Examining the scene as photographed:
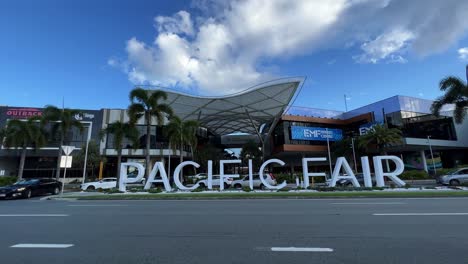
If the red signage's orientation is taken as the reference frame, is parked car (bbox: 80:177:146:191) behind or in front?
in front

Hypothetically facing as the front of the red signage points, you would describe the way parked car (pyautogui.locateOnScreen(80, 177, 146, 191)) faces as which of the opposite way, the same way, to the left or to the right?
to the right

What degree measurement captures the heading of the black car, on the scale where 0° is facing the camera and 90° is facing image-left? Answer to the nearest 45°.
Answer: approximately 45°

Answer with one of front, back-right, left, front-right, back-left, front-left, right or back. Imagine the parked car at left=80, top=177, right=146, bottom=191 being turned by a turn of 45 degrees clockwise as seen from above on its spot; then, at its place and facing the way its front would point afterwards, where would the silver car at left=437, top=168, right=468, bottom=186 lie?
back

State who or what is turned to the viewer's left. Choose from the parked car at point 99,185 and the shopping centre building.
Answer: the parked car

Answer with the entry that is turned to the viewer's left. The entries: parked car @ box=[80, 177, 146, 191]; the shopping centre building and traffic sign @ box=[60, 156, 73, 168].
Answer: the parked car

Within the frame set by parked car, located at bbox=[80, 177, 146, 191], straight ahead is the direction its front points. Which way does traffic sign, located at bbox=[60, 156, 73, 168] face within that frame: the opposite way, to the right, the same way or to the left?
to the left

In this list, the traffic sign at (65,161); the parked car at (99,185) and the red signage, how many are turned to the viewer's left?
1

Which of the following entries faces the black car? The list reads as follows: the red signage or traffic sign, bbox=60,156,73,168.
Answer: the red signage

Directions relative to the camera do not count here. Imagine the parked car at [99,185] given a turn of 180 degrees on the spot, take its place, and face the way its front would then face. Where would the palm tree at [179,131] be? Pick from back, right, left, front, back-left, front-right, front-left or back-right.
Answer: front
